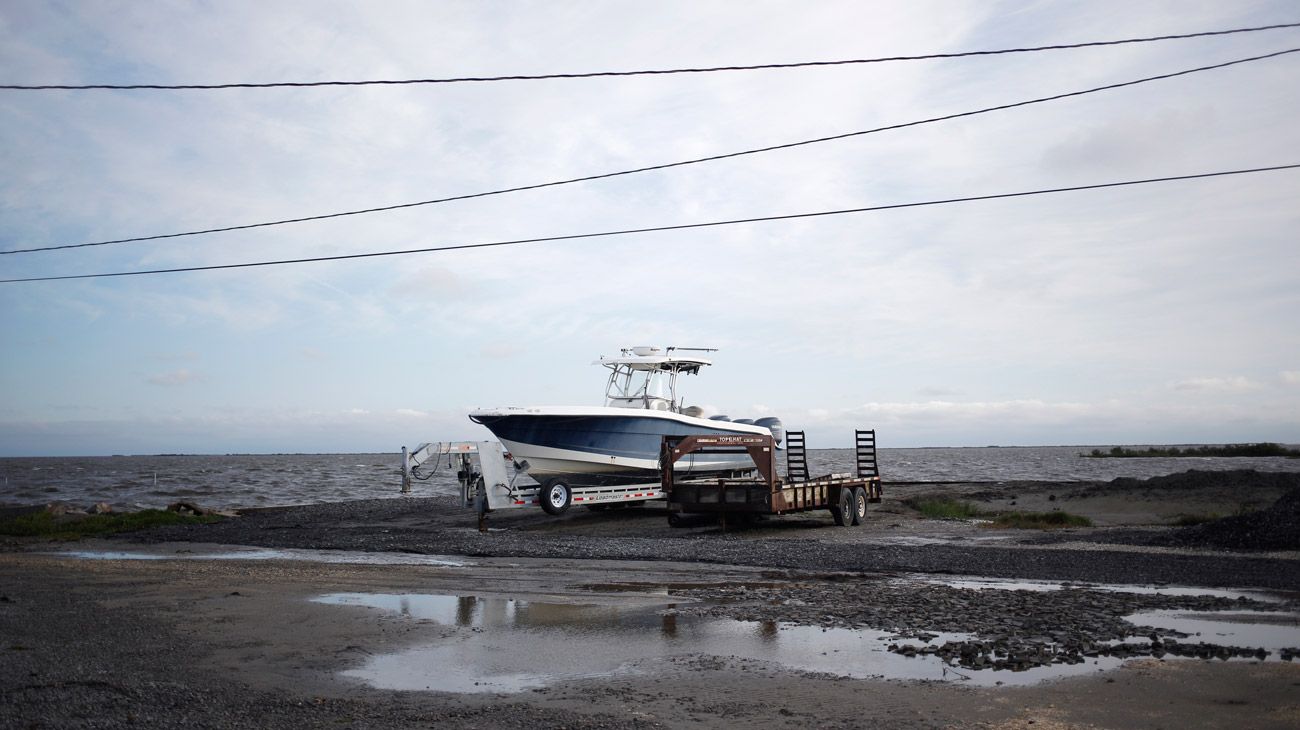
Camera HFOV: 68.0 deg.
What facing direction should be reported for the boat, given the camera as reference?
facing the viewer and to the left of the viewer
